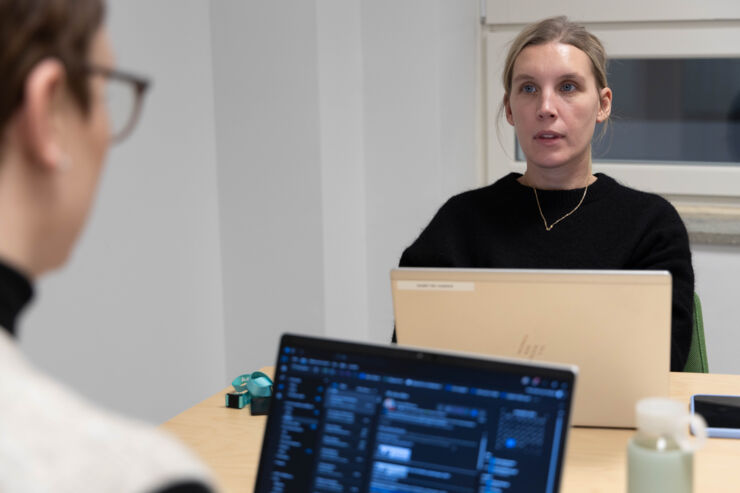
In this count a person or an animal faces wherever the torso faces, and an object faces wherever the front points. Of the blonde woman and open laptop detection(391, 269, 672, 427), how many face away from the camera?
1

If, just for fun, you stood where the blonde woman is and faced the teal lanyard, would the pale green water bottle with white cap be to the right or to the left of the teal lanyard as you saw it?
left

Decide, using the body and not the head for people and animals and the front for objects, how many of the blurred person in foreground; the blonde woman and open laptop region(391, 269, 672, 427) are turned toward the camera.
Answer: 1

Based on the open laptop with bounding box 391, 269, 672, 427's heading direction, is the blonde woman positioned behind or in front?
in front

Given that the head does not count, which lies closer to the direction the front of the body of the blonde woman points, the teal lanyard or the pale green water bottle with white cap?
the pale green water bottle with white cap

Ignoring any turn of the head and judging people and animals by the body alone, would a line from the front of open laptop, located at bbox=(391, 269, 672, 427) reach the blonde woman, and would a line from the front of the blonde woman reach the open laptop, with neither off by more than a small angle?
yes

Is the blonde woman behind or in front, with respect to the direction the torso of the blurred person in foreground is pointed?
in front

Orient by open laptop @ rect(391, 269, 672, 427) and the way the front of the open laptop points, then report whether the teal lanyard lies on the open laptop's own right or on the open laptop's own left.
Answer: on the open laptop's own left

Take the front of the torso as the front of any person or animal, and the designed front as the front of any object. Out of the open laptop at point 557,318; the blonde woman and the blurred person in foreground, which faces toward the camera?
the blonde woman

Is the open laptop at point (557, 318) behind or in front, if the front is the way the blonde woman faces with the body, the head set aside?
in front

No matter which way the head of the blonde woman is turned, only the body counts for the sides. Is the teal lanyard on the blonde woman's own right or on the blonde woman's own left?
on the blonde woman's own right

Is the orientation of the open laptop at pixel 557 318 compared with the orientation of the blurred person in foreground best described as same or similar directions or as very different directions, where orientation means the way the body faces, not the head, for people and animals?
same or similar directions

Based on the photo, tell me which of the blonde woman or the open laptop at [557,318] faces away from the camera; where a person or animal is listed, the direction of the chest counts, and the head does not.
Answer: the open laptop

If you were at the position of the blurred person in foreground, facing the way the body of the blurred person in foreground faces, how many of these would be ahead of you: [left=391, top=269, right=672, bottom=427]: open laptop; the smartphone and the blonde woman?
3

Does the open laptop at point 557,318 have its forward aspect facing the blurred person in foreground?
no

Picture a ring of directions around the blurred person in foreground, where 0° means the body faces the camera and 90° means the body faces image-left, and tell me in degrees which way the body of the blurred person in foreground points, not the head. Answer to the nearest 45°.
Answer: approximately 225°

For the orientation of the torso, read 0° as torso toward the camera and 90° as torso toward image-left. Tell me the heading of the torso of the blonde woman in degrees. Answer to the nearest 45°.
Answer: approximately 0°

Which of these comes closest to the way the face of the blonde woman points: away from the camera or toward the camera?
toward the camera

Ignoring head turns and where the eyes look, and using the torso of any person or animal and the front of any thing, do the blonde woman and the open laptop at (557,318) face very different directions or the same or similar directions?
very different directions

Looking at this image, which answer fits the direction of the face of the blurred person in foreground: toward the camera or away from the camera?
away from the camera
